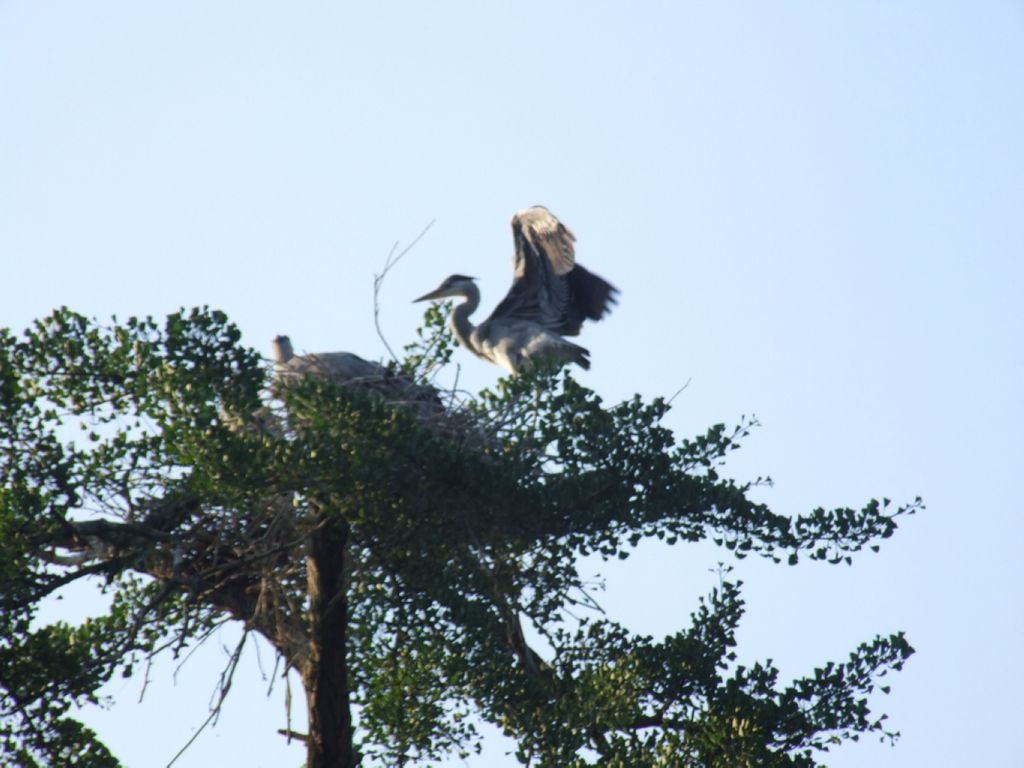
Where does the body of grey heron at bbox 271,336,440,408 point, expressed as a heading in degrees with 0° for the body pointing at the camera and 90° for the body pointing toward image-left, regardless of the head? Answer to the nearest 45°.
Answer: approximately 90°

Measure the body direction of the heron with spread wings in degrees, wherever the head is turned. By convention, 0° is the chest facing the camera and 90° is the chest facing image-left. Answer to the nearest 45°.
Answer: approximately 90°
